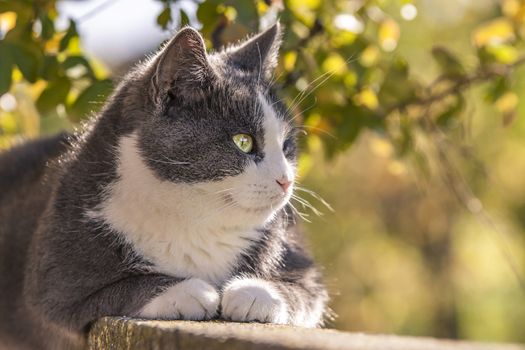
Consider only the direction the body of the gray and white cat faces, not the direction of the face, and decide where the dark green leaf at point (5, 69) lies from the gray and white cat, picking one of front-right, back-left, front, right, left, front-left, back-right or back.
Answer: back

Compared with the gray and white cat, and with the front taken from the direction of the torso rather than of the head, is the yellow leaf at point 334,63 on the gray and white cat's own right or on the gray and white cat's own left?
on the gray and white cat's own left

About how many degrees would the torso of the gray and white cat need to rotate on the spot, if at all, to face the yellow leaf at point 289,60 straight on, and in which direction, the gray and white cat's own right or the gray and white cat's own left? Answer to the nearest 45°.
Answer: approximately 90° to the gray and white cat's own left

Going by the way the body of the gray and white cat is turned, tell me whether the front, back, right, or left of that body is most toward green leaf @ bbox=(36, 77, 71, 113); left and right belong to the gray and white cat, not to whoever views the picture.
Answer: back

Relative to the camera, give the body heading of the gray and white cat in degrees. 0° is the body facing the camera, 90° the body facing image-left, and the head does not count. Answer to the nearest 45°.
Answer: approximately 315°

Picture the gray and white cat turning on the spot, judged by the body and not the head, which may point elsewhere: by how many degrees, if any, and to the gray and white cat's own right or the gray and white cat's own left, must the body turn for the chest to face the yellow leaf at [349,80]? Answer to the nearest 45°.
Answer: approximately 90° to the gray and white cat's own left

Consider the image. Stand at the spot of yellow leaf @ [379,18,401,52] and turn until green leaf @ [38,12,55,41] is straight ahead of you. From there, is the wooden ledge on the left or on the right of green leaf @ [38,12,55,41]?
left

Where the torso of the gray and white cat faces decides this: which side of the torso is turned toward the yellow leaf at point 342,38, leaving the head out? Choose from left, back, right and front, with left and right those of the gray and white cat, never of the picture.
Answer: left

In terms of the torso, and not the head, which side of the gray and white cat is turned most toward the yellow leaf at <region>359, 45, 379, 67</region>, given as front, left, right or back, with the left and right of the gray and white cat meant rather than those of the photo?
left

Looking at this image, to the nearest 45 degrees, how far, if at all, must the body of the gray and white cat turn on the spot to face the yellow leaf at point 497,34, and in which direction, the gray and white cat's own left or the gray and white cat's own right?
approximately 90° to the gray and white cat's own left
